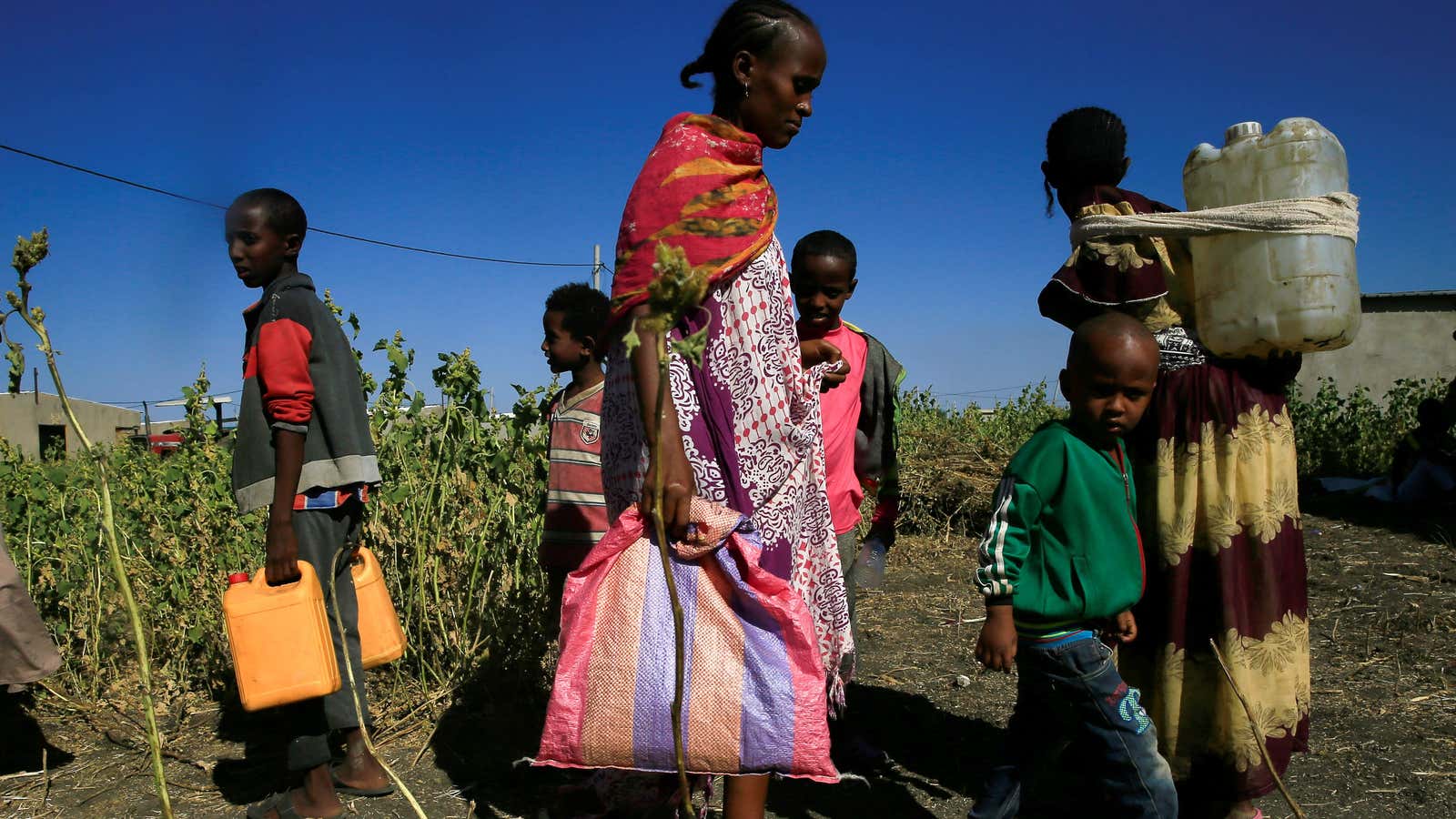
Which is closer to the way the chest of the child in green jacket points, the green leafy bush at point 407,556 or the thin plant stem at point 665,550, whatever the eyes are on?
the thin plant stem

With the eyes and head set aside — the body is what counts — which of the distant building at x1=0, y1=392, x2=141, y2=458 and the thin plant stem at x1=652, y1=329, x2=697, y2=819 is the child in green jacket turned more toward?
the thin plant stem

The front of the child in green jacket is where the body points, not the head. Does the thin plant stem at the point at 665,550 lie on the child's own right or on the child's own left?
on the child's own right

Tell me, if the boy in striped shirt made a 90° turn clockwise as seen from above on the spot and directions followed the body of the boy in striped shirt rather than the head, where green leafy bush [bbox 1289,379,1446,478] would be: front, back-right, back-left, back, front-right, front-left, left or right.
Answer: right

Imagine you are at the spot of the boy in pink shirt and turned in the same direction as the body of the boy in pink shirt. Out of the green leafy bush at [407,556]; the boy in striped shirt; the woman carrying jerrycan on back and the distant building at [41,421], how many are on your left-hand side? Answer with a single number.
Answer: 1

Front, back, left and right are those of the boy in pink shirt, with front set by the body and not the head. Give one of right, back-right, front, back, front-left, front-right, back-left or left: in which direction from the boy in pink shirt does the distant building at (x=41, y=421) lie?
right

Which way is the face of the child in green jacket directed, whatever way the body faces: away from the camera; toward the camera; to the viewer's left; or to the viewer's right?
toward the camera

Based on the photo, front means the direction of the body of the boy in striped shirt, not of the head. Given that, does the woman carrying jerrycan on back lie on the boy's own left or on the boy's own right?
on the boy's own left

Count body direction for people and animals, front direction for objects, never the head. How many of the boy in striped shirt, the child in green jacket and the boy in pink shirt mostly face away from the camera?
0

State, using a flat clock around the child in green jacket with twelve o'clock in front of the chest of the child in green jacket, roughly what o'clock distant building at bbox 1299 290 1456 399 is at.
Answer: The distant building is roughly at 8 o'clock from the child in green jacket.

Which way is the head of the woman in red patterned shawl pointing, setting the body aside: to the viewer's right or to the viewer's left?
to the viewer's right

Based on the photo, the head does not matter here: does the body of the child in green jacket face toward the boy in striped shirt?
no

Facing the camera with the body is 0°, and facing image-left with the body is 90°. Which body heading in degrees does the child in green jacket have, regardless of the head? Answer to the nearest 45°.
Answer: approximately 315°

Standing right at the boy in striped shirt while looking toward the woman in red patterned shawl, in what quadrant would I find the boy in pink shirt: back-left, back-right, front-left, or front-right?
front-left

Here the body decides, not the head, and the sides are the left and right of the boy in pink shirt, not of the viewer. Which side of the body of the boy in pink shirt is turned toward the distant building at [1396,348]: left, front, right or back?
back

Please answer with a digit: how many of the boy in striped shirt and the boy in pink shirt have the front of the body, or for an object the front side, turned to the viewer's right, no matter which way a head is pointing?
0

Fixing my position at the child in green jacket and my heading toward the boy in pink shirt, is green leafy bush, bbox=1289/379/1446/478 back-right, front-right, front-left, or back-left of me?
front-right

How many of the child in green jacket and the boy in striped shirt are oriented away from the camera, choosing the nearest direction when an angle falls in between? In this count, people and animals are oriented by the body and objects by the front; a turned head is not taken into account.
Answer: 0
